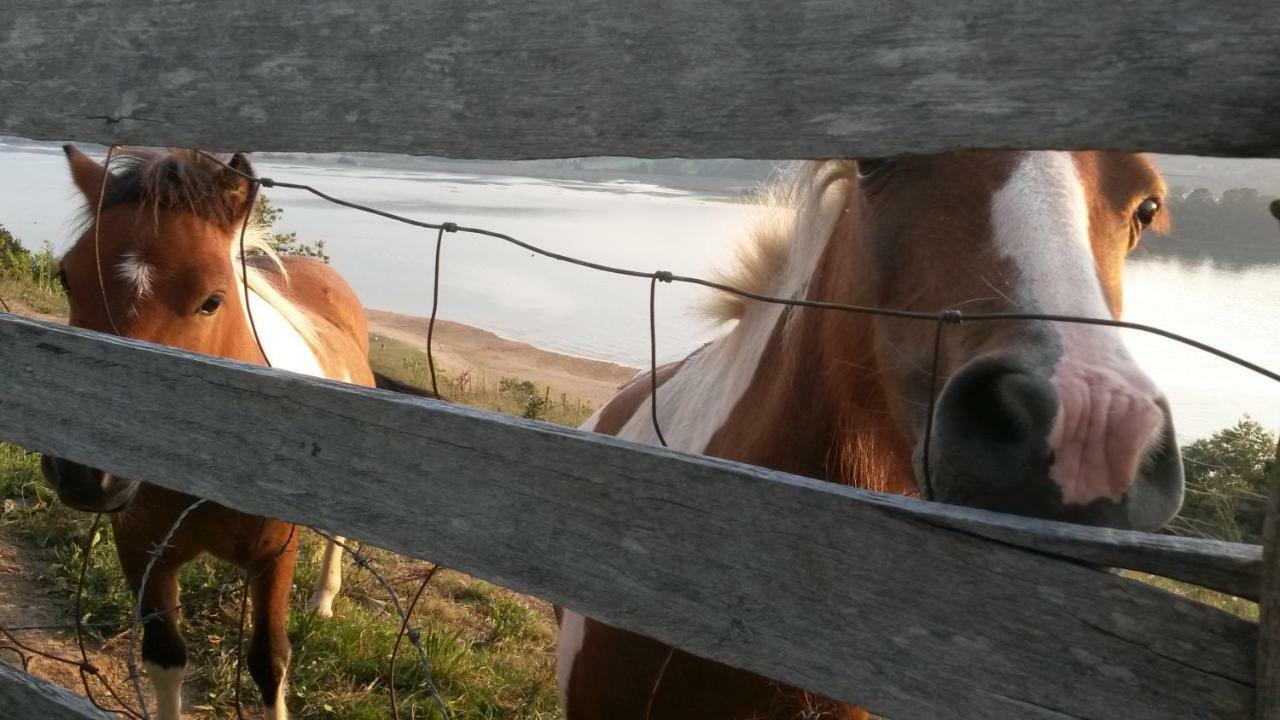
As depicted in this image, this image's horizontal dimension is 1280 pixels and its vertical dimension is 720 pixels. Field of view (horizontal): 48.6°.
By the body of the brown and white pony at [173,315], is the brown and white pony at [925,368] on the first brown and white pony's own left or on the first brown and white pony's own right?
on the first brown and white pony's own left

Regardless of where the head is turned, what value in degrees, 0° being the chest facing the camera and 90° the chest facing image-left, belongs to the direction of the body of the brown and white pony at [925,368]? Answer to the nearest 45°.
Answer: approximately 315°

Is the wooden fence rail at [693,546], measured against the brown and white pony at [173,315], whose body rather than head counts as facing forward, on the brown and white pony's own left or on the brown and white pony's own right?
on the brown and white pony's own left

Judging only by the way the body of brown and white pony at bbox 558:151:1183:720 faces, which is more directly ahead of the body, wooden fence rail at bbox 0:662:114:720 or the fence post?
the fence post

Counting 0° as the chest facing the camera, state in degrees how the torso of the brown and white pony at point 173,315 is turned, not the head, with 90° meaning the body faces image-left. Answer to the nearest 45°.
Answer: approximately 45°
